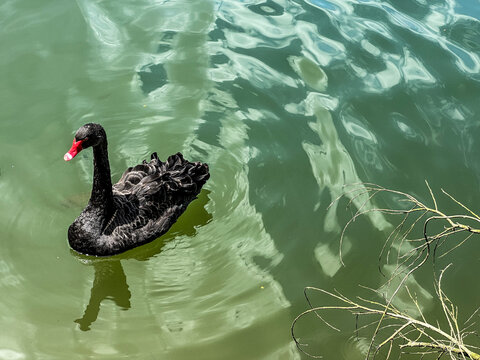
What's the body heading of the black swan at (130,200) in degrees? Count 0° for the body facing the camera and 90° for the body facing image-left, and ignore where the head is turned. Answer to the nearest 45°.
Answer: approximately 45°
